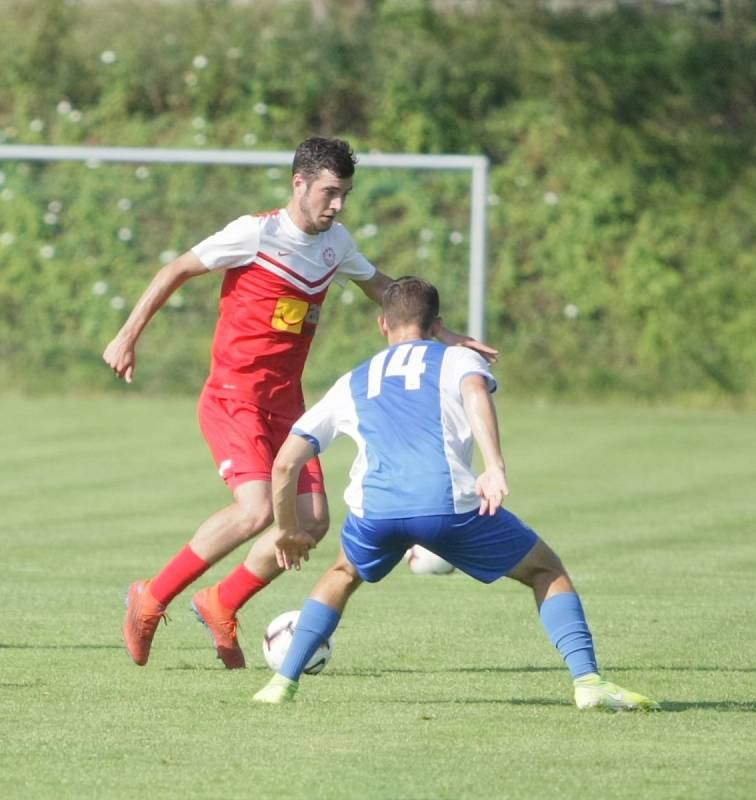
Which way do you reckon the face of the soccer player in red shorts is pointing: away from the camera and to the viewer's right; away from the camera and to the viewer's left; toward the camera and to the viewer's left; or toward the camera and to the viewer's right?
toward the camera and to the viewer's right

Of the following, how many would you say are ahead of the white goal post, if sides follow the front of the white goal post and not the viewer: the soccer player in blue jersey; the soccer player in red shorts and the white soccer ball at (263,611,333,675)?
3

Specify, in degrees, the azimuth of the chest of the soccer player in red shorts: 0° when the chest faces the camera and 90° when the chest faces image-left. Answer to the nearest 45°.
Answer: approximately 315°

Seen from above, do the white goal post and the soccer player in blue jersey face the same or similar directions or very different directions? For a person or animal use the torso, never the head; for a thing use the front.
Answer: very different directions

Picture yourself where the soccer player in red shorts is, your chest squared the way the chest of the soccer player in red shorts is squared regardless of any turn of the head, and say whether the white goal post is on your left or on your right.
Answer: on your left

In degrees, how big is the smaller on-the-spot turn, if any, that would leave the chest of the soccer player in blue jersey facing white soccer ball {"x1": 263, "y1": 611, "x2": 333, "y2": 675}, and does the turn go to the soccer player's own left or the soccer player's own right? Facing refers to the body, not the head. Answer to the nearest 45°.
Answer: approximately 45° to the soccer player's own left

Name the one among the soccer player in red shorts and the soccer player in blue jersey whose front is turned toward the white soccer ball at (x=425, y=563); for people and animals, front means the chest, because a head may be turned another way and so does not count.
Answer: the soccer player in blue jersey

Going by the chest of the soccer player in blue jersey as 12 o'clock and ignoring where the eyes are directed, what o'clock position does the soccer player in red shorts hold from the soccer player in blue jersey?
The soccer player in red shorts is roughly at 11 o'clock from the soccer player in blue jersey.

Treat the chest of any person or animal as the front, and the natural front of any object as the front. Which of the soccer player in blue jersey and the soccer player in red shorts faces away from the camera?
the soccer player in blue jersey

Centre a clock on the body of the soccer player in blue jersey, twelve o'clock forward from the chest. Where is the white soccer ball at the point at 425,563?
The white soccer ball is roughly at 12 o'clock from the soccer player in blue jersey.

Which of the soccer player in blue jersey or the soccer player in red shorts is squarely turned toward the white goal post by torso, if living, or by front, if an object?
the soccer player in blue jersey

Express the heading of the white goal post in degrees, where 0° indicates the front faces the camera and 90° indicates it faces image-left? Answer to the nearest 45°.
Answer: approximately 0°

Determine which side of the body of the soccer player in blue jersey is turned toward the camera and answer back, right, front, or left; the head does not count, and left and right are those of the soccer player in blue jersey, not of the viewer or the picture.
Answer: back
